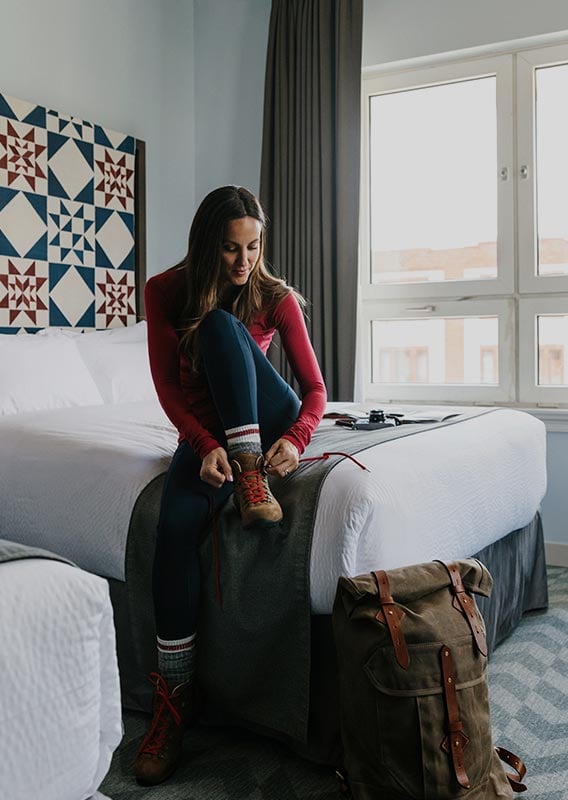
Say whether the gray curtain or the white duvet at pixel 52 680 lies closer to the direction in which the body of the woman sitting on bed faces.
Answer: the white duvet

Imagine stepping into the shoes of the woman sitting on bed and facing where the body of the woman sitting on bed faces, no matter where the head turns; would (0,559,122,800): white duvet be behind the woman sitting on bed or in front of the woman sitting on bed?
in front

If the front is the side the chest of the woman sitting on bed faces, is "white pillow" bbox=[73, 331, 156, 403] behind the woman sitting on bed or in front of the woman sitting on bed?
behind

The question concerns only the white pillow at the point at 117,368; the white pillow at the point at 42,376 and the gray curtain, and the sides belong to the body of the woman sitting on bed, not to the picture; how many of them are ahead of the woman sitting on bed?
0

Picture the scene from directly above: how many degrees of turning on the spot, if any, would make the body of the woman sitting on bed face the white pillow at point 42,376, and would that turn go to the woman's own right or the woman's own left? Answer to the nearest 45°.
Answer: approximately 135° to the woman's own right

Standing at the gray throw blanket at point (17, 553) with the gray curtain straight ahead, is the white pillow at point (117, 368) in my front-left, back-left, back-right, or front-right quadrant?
front-left

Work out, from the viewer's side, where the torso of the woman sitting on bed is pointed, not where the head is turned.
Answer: toward the camera
